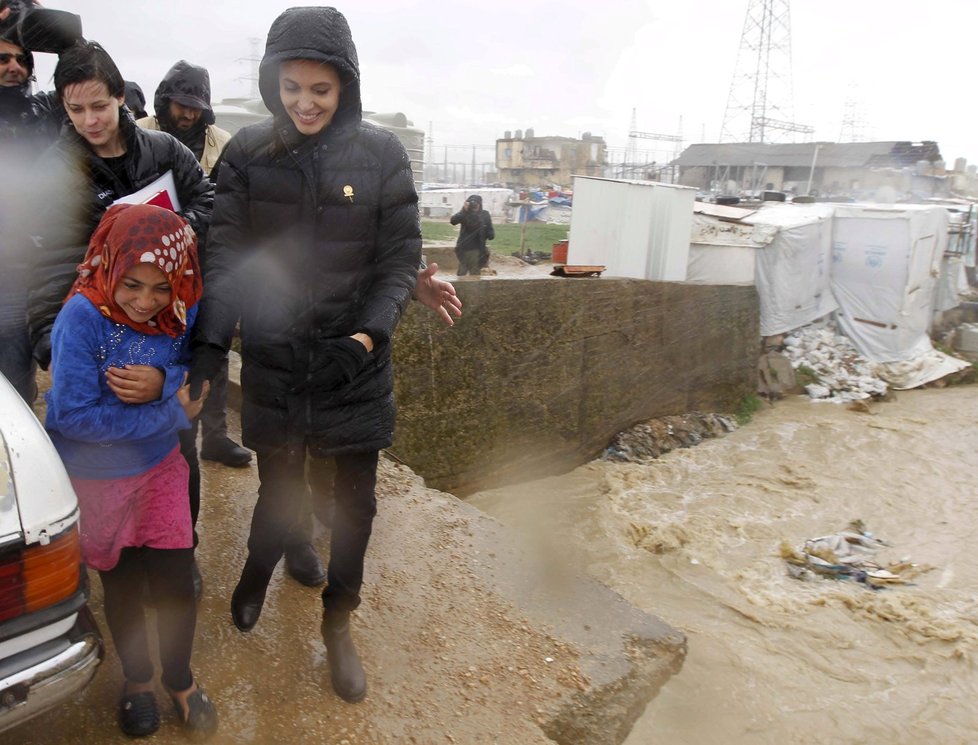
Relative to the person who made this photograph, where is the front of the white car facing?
facing away from the viewer and to the left of the viewer

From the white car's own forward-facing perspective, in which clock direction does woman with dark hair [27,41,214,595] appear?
The woman with dark hair is roughly at 2 o'clock from the white car.

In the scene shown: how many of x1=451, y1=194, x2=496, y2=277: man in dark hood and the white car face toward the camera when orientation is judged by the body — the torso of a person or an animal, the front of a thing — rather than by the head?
1

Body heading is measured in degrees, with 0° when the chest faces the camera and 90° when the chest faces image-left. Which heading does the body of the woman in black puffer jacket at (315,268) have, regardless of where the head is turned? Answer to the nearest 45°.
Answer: approximately 0°

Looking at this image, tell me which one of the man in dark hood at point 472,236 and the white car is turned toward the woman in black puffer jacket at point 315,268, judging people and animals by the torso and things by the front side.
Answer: the man in dark hood

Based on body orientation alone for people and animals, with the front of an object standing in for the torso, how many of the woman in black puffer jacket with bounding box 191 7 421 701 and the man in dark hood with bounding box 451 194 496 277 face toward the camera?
2

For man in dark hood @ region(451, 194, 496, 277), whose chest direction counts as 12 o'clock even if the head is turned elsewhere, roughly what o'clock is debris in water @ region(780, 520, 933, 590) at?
The debris in water is roughly at 11 o'clock from the man in dark hood.

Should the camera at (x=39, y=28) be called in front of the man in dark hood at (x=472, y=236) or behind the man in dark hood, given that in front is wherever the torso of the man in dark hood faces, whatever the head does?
in front

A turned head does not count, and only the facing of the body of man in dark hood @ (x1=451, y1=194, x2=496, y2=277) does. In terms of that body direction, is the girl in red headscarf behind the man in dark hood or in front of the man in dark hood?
in front

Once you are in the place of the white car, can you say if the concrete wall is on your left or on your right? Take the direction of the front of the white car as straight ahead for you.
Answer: on your right

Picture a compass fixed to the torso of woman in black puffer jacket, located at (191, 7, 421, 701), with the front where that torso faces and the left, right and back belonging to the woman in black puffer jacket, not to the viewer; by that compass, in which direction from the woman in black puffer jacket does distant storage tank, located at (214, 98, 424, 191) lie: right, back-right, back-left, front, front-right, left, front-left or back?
back

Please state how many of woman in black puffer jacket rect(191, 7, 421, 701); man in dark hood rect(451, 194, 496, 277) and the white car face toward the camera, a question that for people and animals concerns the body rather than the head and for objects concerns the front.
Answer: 2
